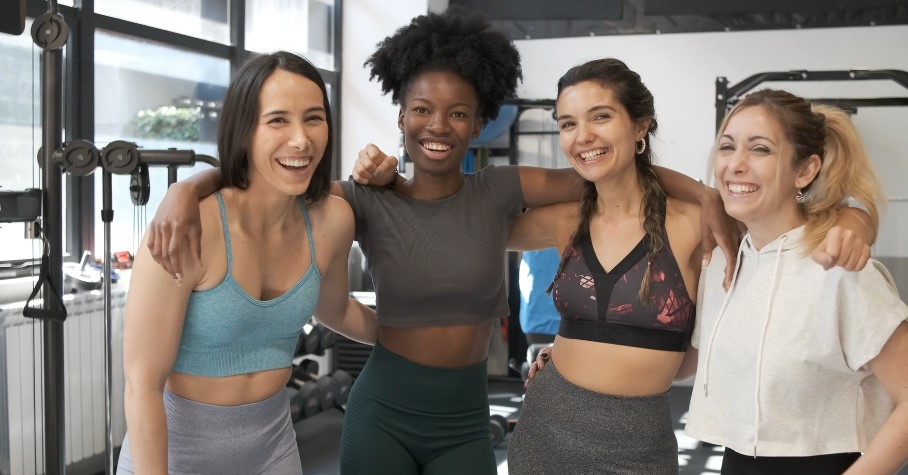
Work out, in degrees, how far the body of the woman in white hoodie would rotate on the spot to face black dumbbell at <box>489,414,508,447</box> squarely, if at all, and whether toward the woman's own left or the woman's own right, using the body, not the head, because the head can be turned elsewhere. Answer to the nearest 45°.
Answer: approximately 90° to the woman's own right

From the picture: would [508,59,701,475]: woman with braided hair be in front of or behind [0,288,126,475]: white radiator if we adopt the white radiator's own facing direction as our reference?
in front

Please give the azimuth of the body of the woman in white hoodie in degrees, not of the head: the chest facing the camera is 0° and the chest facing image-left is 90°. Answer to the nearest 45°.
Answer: approximately 45°

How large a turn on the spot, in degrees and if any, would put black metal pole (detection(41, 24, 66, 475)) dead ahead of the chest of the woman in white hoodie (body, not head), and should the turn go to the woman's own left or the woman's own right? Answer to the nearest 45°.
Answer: approximately 45° to the woman's own right

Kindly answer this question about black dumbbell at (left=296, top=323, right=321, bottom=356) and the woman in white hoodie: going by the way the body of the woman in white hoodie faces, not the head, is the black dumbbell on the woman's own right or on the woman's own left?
on the woman's own right

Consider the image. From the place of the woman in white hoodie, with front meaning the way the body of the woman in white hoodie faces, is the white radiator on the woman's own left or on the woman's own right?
on the woman's own right

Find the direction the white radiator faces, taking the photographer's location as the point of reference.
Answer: facing the viewer and to the right of the viewer

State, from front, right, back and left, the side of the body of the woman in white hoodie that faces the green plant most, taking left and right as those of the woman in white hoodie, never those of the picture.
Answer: right

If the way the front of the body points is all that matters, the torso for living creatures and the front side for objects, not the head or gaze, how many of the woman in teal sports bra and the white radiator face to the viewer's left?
0
